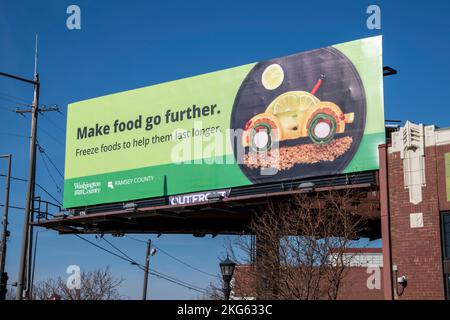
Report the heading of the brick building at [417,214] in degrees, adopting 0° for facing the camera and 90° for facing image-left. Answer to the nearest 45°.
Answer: approximately 0°

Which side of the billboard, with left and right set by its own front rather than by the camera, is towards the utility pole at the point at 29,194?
right

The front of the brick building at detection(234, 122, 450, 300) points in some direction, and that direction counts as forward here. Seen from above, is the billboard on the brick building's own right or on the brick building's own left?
on the brick building's own right

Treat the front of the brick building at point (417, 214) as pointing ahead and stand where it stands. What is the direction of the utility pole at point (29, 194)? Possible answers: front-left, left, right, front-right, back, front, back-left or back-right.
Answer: right

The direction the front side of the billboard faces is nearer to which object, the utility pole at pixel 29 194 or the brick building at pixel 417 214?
the utility pole

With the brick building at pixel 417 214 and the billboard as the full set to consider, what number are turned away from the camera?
0

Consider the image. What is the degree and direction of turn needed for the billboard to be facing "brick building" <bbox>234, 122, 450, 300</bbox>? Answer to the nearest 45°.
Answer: approximately 90° to its left
